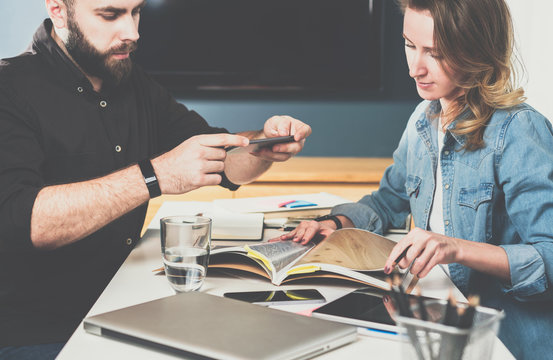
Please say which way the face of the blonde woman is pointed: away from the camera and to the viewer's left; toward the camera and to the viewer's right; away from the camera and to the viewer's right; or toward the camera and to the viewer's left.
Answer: toward the camera and to the viewer's left

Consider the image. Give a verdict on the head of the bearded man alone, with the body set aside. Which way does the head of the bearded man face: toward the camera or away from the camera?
toward the camera

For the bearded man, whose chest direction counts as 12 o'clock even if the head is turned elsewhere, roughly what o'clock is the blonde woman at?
The blonde woman is roughly at 11 o'clock from the bearded man.

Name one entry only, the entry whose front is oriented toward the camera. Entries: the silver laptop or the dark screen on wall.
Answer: the dark screen on wall

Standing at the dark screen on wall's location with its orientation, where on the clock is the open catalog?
The open catalog is roughly at 12 o'clock from the dark screen on wall.

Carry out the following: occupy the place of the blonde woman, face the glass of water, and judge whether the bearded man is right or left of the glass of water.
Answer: right

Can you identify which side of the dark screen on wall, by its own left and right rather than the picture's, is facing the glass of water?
front

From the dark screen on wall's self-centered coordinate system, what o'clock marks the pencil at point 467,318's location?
The pencil is roughly at 12 o'clock from the dark screen on wall.

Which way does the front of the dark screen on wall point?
toward the camera

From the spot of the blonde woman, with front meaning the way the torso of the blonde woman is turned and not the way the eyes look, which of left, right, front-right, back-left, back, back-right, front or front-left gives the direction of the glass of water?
front

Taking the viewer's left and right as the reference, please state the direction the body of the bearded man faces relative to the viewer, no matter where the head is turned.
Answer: facing the viewer and to the right of the viewer
